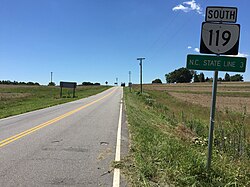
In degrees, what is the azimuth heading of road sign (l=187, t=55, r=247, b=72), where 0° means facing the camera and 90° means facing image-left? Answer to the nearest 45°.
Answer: approximately 0°

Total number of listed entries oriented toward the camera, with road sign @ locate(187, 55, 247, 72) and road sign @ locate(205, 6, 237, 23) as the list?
2

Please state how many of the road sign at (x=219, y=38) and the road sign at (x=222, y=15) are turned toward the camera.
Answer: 2

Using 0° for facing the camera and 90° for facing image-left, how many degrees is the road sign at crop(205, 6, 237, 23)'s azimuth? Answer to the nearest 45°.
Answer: approximately 0°
